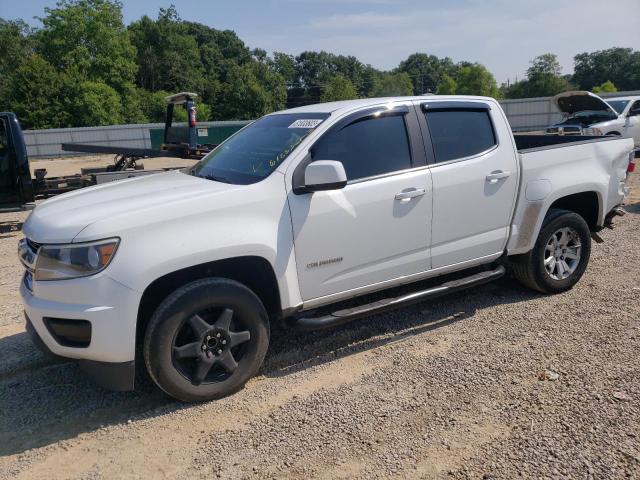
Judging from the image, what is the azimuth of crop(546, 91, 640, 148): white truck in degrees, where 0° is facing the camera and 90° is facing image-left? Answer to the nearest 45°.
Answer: approximately 45°

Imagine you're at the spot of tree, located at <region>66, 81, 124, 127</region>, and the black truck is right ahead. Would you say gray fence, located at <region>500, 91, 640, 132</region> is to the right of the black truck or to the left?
left

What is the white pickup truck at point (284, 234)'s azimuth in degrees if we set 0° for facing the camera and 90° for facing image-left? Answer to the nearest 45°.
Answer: approximately 45°

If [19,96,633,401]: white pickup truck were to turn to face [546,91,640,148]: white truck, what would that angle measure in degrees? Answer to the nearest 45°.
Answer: approximately 180°

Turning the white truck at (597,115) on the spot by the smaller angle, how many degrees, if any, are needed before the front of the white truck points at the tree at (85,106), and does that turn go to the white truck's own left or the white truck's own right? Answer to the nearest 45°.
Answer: approximately 90° to the white truck's own right

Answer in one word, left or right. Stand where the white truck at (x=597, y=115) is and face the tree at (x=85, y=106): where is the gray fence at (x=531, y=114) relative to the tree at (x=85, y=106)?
right

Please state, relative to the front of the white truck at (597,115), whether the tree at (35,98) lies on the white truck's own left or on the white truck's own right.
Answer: on the white truck's own right

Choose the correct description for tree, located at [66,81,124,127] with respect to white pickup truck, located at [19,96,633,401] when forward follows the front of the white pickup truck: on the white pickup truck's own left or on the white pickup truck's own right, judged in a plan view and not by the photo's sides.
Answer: on the white pickup truck's own right

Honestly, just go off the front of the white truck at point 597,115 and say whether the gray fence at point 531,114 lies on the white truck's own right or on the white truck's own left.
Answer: on the white truck's own right
